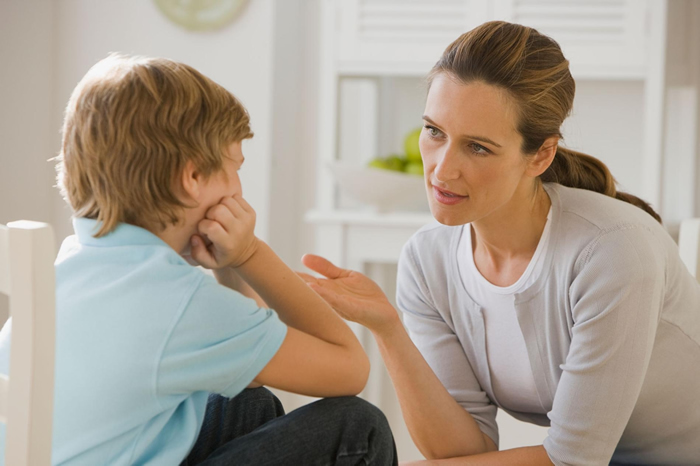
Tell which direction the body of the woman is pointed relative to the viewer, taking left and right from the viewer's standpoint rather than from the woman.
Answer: facing the viewer and to the left of the viewer

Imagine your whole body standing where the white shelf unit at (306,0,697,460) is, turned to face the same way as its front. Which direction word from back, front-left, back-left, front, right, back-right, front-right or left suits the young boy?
front

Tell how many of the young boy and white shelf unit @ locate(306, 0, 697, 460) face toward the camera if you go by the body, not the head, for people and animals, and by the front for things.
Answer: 1

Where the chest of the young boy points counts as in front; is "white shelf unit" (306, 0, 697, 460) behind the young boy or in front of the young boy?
in front

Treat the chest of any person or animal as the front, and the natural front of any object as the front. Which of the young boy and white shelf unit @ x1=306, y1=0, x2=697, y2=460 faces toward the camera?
the white shelf unit

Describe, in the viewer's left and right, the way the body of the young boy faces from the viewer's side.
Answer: facing away from the viewer and to the right of the viewer

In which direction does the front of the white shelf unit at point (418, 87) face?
toward the camera

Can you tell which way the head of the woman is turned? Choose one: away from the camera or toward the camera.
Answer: toward the camera

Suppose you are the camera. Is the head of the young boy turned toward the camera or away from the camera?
away from the camera
